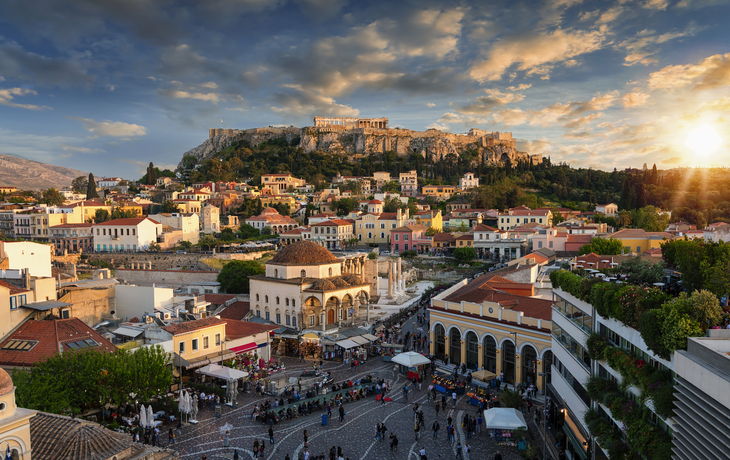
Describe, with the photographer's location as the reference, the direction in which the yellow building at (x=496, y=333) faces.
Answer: facing the viewer and to the left of the viewer

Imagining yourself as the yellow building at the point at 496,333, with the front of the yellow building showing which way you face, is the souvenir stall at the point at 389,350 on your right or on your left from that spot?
on your right

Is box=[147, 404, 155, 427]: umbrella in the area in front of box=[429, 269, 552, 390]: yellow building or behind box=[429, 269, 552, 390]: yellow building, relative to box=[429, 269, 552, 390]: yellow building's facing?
in front

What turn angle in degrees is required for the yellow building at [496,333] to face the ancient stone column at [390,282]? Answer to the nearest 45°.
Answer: approximately 90° to its right

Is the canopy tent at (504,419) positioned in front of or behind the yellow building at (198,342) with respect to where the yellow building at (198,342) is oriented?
in front

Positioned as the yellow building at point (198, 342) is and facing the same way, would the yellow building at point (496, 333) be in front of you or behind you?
in front

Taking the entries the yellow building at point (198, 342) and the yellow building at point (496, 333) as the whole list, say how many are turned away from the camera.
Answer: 0

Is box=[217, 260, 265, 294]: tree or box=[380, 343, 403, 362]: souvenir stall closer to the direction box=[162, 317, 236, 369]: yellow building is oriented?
the souvenir stall

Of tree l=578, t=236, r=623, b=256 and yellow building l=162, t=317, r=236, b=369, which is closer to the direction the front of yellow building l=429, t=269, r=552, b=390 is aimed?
the yellow building

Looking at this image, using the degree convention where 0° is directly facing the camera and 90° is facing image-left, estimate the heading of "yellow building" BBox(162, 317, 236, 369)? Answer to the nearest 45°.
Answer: approximately 315°

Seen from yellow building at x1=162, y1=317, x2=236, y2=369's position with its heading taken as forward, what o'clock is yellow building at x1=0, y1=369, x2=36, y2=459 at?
yellow building at x1=0, y1=369, x2=36, y2=459 is roughly at 2 o'clock from yellow building at x1=162, y1=317, x2=236, y2=369.

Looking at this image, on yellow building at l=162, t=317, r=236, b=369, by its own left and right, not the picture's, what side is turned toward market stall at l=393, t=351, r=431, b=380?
front

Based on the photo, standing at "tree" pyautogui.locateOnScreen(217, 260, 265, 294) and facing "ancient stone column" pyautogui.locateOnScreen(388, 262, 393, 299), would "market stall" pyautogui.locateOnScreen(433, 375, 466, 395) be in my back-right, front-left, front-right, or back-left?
front-right

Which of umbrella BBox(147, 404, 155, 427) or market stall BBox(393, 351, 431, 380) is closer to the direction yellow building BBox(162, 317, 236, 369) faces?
the market stall

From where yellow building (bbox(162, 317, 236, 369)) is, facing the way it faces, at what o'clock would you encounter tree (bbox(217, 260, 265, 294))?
The tree is roughly at 8 o'clock from the yellow building.

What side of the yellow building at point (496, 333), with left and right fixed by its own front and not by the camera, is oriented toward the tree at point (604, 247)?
back

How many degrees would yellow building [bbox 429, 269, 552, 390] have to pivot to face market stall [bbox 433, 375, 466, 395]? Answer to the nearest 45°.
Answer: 0° — it already faces it
